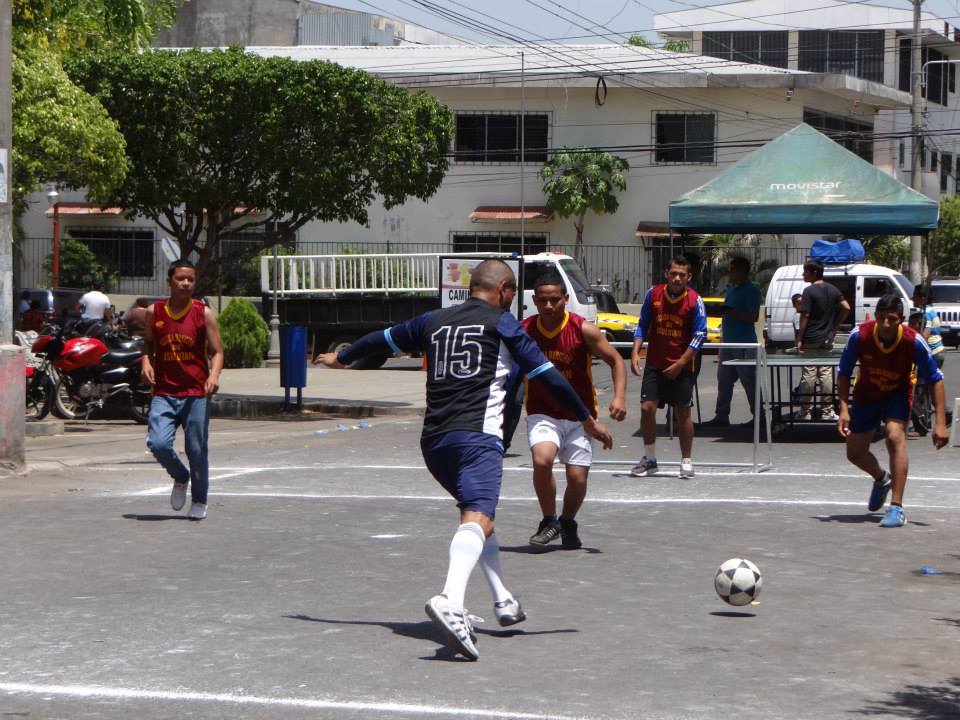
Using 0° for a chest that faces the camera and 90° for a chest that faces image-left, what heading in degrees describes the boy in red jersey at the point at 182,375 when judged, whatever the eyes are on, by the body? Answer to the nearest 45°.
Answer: approximately 0°

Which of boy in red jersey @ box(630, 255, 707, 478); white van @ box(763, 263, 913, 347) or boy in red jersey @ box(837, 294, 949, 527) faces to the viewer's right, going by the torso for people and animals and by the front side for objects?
the white van

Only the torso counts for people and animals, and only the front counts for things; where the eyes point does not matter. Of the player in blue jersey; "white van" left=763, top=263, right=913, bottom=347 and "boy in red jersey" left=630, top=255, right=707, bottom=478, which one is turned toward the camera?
the boy in red jersey

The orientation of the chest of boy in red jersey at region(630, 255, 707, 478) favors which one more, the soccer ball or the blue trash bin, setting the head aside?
the soccer ball

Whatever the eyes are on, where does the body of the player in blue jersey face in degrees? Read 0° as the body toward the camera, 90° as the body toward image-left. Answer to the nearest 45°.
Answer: approximately 225°

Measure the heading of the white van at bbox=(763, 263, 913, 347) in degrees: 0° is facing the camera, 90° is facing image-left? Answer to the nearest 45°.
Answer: approximately 270°

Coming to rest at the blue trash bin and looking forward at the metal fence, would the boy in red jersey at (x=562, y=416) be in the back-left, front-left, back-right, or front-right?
back-right

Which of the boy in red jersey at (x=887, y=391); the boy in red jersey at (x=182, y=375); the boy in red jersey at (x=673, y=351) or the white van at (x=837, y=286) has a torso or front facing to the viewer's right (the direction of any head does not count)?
the white van

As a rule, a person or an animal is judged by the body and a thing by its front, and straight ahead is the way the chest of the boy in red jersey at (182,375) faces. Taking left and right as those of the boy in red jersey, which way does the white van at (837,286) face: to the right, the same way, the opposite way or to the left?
to the left

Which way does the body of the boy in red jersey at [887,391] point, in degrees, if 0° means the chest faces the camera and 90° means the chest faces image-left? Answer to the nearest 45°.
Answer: approximately 0°

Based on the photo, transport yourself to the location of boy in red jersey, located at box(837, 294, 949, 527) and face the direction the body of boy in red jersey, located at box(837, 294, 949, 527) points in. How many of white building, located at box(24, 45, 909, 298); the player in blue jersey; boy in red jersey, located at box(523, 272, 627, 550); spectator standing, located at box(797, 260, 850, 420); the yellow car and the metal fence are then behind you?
4

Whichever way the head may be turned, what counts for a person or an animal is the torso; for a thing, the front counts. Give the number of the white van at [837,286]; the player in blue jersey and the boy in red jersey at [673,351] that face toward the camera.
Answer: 1

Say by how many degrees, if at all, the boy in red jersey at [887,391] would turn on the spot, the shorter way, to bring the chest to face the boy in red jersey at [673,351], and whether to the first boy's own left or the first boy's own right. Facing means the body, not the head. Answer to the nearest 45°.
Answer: approximately 135° to the first boy's own right
